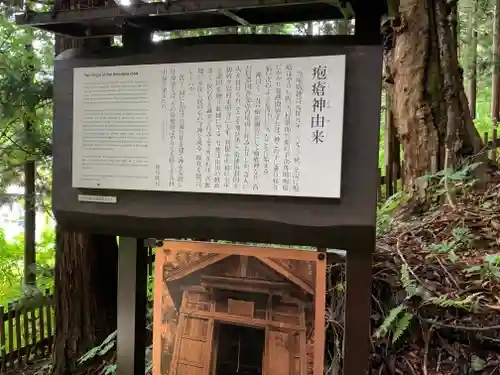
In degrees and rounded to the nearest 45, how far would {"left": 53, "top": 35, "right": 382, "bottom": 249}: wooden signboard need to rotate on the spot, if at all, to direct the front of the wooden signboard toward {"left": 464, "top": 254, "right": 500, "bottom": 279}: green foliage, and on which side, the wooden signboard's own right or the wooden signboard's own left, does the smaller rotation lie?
approximately 135° to the wooden signboard's own left

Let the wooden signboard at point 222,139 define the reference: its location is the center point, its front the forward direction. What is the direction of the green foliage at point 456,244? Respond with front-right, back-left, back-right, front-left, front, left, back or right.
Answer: back-left

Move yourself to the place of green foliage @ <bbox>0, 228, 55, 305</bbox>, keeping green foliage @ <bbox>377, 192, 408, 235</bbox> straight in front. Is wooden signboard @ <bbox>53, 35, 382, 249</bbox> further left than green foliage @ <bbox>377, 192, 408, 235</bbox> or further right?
right

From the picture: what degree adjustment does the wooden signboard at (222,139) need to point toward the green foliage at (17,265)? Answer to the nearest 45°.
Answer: approximately 135° to its right

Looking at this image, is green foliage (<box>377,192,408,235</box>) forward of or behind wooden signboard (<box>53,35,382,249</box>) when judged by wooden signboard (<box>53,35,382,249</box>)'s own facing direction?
behind

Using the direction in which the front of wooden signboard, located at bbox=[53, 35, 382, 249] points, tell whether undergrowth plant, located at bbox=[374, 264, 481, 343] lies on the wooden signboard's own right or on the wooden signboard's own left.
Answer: on the wooden signboard's own left

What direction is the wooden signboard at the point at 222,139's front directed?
toward the camera

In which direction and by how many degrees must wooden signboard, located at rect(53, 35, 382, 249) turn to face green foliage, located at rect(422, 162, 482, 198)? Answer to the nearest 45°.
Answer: approximately 135° to its left

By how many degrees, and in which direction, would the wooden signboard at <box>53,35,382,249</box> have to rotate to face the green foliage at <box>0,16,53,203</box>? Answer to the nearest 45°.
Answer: approximately 135° to its right
